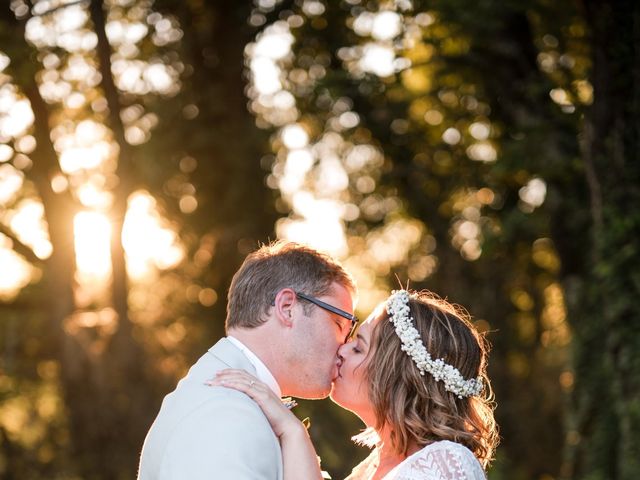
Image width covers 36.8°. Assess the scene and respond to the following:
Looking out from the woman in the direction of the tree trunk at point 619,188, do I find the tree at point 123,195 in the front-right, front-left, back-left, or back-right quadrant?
front-left

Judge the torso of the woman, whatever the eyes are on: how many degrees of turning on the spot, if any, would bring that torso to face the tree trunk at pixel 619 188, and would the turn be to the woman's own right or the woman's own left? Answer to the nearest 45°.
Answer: approximately 135° to the woman's own right

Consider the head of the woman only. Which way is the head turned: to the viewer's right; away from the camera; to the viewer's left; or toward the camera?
to the viewer's left

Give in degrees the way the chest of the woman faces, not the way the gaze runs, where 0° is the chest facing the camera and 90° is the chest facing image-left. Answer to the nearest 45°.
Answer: approximately 90°

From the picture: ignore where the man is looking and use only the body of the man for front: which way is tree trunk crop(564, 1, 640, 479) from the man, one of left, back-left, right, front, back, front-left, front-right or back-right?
front-left

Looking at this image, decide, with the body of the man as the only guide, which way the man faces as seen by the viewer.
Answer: to the viewer's right

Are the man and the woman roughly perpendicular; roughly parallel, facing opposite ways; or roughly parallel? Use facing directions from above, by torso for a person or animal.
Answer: roughly parallel, facing opposite ways

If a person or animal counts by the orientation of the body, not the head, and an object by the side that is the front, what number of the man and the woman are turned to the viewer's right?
1

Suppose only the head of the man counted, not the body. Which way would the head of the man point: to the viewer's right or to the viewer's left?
to the viewer's right
